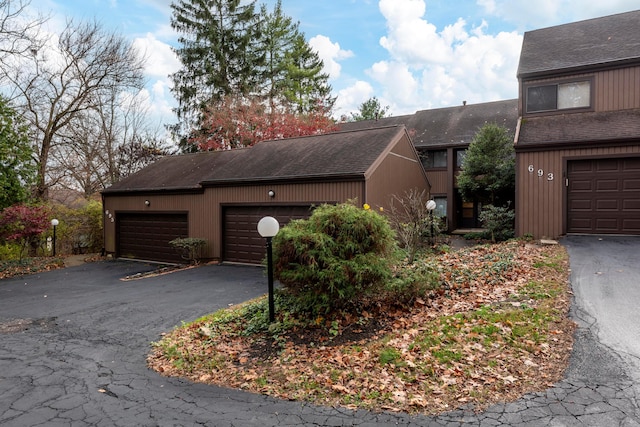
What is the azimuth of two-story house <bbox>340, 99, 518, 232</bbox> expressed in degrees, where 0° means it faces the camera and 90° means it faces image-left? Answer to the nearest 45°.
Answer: approximately 0°

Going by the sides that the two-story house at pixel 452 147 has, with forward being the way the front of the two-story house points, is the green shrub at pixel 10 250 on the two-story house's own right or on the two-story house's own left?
on the two-story house's own right

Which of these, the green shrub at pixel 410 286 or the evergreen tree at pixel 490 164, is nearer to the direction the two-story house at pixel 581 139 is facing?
the green shrub

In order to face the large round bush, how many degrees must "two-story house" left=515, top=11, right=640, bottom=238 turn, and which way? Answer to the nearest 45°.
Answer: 0° — it already faces it

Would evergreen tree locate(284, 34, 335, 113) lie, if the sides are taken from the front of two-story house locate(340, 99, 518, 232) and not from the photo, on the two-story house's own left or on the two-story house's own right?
on the two-story house's own right

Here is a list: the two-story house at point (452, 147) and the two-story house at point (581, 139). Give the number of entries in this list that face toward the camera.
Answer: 2

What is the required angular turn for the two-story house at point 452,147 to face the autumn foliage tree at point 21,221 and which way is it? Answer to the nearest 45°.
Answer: approximately 45° to its right

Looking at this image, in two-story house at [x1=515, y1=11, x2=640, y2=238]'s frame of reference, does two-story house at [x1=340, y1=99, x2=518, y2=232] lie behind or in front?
behind

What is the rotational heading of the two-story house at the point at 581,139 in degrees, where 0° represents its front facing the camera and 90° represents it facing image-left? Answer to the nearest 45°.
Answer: approximately 0°

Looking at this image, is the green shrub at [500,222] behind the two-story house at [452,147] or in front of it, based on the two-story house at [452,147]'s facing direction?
in front

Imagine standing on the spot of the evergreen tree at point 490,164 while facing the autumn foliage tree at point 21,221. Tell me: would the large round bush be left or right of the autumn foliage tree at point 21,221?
left

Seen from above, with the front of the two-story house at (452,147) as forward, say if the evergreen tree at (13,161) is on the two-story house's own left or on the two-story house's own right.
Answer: on the two-story house's own right

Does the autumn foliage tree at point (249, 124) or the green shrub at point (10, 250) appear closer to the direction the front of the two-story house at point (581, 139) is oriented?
the green shrub

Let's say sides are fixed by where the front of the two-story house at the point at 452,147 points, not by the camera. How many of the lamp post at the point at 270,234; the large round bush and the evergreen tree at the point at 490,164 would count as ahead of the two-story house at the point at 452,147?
3

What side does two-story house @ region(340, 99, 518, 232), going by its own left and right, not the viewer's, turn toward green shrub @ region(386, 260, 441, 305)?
front
